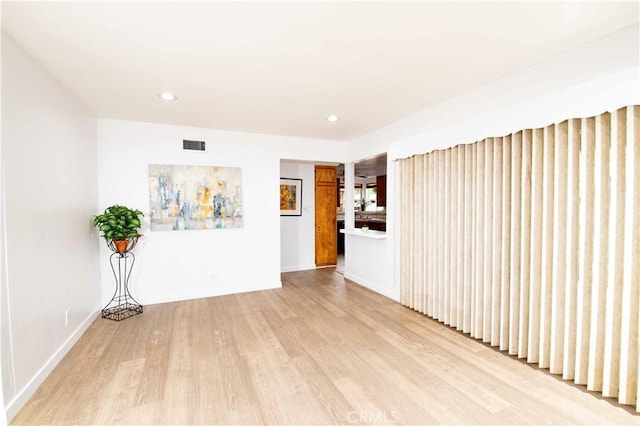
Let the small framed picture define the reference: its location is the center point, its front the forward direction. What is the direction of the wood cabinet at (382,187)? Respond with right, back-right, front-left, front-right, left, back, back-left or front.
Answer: back-left

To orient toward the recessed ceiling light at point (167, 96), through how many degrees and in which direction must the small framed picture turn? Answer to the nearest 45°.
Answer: approximately 45° to its right

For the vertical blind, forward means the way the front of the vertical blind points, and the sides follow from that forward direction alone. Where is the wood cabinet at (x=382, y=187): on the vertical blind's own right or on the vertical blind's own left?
on the vertical blind's own right

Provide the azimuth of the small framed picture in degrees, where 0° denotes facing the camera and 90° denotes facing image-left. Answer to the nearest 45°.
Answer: approximately 0°

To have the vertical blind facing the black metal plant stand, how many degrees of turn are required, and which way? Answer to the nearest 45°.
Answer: approximately 45° to its right

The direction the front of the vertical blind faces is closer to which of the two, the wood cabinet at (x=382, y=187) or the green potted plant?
the green potted plant

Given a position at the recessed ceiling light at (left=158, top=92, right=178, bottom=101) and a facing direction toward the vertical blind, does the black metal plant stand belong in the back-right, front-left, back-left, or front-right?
back-left

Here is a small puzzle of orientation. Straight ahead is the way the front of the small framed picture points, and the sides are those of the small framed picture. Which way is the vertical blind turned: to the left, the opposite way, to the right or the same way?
to the right

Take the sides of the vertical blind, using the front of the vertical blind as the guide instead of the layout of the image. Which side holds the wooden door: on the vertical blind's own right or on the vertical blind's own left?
on the vertical blind's own right

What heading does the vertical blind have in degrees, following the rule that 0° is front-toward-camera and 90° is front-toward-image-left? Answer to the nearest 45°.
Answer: approximately 45°

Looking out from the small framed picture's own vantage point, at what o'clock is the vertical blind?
The vertical blind is roughly at 11 o'clock from the small framed picture.

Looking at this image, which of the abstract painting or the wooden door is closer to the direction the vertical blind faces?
the abstract painting

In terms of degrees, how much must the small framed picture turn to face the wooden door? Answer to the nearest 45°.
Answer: approximately 90° to its left
